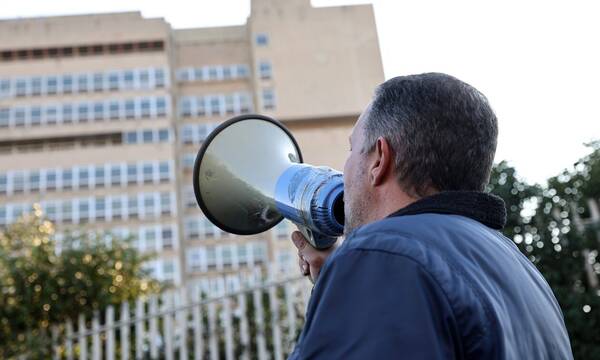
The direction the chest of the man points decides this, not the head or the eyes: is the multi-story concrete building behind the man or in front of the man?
in front

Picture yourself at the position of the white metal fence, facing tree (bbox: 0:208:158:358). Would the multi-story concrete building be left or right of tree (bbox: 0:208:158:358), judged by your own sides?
right

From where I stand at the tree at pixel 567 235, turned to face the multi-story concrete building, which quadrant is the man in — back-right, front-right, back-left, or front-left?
back-left

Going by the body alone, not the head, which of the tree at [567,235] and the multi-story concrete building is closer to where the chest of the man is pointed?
the multi-story concrete building

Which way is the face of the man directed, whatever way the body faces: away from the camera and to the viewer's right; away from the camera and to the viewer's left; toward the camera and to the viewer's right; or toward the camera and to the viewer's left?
away from the camera and to the viewer's left

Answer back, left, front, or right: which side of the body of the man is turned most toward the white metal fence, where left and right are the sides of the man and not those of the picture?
front

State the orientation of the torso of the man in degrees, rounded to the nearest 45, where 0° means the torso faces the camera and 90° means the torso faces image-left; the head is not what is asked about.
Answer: approximately 135°

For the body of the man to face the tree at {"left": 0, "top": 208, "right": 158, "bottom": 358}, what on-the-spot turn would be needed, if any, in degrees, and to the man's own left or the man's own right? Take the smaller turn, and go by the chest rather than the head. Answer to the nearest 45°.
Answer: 0° — they already face it

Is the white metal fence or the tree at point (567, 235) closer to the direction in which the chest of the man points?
the white metal fence
